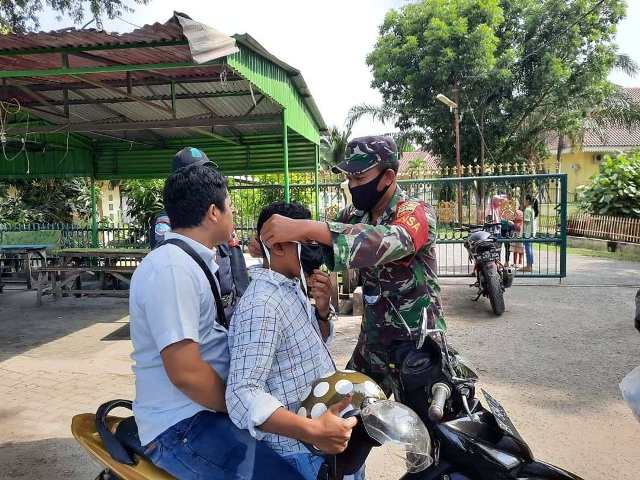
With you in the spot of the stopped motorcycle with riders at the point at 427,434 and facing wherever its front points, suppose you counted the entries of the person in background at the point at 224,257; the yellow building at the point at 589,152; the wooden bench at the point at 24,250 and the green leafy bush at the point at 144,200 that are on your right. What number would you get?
0

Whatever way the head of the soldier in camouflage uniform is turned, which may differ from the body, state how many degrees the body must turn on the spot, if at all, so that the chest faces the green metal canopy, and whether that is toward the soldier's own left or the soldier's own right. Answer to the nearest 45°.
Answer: approximately 90° to the soldier's own right

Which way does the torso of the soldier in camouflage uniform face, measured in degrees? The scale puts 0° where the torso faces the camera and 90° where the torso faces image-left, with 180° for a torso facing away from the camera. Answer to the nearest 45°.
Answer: approximately 45°

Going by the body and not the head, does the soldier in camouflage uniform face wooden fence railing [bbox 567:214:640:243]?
no

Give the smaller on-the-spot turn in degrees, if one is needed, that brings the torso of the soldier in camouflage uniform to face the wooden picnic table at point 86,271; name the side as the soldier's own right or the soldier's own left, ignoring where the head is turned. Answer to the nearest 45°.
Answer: approximately 90° to the soldier's own right

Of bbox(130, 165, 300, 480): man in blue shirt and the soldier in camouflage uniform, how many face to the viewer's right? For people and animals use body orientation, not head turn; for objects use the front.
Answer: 1

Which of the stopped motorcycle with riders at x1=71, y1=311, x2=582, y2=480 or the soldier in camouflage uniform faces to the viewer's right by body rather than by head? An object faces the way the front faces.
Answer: the stopped motorcycle with riders

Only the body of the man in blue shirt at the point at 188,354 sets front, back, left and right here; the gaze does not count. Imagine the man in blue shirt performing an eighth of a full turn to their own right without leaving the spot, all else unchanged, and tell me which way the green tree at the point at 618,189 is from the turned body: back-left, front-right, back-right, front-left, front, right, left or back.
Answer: left

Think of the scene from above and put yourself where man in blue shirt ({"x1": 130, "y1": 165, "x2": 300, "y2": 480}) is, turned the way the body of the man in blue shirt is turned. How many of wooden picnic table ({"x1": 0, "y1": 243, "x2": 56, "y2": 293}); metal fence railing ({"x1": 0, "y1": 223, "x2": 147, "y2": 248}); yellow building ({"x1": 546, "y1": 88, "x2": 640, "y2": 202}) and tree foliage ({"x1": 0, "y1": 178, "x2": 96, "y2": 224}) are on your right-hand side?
0

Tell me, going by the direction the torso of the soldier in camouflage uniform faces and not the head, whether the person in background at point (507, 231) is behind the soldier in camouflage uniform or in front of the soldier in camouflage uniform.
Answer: behind

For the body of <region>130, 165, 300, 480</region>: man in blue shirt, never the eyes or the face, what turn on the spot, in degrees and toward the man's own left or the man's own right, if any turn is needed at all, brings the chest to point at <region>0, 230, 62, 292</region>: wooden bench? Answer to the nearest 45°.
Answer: approximately 90° to the man's own left

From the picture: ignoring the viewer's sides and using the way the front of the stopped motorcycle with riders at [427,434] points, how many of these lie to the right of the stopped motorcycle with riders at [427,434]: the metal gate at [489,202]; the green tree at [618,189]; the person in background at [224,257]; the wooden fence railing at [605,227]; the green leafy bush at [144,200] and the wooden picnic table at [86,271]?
0

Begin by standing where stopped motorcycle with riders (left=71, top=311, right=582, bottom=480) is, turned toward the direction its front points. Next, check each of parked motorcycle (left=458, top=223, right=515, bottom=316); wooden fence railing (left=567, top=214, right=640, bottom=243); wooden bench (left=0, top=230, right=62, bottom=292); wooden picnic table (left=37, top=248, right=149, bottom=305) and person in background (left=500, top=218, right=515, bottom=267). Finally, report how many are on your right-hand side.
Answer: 0

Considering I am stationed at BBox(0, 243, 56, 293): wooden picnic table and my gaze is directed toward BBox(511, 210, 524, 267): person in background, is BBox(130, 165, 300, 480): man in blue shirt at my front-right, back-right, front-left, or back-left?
front-right

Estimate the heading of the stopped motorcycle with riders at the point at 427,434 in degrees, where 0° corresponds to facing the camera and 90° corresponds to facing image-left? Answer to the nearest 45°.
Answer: approximately 270°

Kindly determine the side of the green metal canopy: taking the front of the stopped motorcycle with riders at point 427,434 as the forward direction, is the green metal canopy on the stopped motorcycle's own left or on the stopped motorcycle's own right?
on the stopped motorcycle's own left

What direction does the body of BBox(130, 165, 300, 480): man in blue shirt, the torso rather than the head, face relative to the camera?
to the viewer's right
